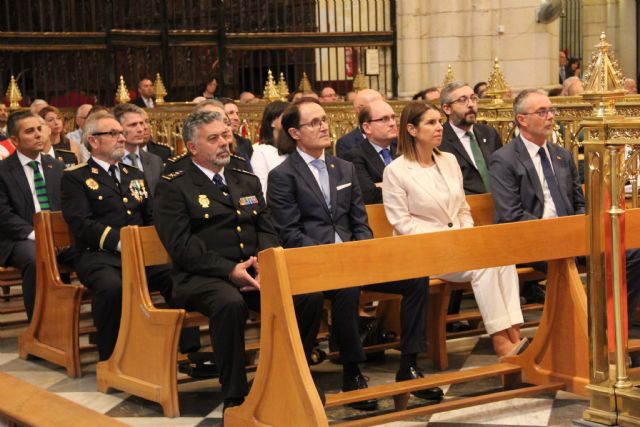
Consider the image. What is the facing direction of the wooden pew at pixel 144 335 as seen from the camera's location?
facing the viewer and to the right of the viewer

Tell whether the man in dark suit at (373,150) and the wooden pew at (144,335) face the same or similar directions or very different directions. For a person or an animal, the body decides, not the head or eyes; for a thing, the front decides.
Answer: same or similar directions

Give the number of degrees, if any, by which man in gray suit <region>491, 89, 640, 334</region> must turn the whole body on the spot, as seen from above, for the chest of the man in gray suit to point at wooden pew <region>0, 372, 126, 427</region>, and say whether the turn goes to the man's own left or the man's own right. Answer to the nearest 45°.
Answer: approximately 90° to the man's own right

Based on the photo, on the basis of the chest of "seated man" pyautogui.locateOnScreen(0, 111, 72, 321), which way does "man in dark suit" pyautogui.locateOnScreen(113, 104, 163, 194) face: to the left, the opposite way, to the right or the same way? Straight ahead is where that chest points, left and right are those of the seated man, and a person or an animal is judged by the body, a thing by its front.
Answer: the same way

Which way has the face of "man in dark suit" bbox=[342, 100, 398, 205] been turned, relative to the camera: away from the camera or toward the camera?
toward the camera

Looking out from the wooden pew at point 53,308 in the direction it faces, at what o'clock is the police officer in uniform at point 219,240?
The police officer in uniform is roughly at 12 o'clock from the wooden pew.

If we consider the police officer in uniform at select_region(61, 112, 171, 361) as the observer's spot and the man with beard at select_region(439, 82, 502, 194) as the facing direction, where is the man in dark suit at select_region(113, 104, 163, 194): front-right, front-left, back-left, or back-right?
front-left

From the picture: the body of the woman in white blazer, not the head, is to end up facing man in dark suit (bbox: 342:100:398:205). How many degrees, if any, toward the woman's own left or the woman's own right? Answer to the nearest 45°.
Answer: approximately 180°

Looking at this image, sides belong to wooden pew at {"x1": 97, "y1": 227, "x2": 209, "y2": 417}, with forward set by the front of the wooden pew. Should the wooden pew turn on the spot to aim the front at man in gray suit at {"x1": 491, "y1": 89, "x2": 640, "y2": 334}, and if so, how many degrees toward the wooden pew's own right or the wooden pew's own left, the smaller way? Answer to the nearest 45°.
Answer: approximately 45° to the wooden pew's own left

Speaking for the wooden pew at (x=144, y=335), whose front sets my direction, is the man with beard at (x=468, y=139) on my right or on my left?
on my left

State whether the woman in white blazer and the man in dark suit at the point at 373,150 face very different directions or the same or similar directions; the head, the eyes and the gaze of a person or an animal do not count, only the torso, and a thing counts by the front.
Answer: same or similar directions

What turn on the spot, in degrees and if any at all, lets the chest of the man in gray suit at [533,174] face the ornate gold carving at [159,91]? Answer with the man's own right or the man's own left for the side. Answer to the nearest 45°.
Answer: approximately 180°

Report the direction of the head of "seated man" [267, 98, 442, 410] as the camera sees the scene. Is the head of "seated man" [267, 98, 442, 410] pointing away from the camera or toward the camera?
toward the camera

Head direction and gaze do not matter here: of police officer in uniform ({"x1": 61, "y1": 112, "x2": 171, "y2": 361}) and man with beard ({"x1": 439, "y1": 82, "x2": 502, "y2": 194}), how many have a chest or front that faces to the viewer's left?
0

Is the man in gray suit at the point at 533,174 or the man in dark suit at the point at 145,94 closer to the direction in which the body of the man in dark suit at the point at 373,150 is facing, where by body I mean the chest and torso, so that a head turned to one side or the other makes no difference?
the man in gray suit
